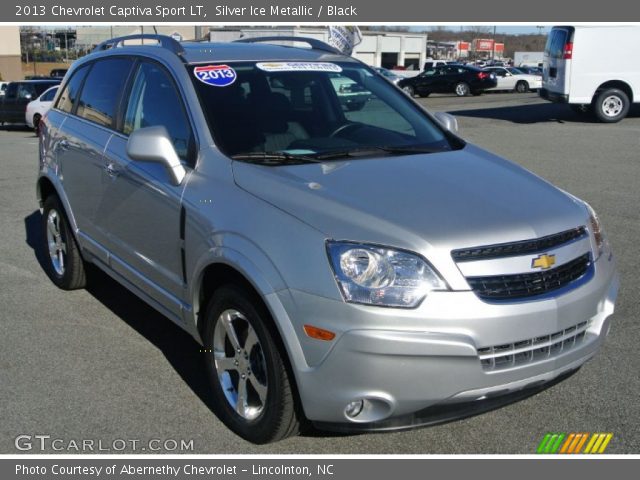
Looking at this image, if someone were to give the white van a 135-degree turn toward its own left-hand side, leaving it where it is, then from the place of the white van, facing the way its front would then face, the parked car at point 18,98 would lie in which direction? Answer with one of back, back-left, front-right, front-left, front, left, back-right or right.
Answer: front

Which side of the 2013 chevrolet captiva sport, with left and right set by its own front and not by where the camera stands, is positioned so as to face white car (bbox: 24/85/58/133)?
back

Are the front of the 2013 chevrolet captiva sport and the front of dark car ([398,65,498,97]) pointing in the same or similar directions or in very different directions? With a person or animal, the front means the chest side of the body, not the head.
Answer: very different directions

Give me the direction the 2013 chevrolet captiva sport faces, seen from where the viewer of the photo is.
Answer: facing the viewer and to the right of the viewer

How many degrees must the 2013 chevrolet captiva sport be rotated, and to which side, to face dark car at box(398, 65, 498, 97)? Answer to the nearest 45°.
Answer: approximately 135° to its left

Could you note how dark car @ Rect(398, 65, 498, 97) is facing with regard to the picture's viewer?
facing away from the viewer and to the left of the viewer

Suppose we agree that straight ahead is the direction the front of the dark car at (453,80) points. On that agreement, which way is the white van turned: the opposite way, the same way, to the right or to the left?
the opposite way

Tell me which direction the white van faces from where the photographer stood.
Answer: facing away from the viewer and to the right of the viewer

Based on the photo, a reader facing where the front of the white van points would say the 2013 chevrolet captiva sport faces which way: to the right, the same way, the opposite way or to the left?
to the right

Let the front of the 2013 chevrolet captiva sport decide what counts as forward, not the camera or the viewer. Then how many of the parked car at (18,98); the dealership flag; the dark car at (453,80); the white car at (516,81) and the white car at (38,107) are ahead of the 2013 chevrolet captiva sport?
0

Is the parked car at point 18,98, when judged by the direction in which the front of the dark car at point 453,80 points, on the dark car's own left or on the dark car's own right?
on the dark car's own left

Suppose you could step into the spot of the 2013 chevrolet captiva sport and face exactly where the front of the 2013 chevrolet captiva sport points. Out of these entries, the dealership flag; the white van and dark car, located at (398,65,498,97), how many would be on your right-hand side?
0

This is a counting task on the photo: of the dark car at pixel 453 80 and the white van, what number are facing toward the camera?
0

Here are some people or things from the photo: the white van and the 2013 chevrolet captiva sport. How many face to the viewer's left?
0
